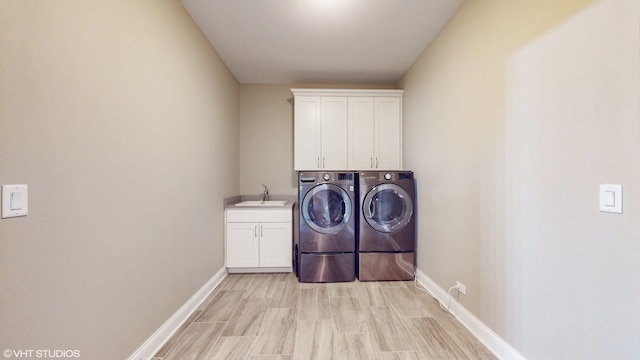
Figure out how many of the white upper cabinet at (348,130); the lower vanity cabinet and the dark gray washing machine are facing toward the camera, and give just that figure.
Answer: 3

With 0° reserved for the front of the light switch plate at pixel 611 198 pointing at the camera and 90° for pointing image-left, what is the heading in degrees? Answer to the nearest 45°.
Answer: approximately 45°

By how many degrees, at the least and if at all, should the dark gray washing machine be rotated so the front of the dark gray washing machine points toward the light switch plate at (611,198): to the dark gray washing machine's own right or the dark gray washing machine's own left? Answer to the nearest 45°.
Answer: approximately 45° to the dark gray washing machine's own left

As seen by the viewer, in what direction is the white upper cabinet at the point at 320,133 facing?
toward the camera

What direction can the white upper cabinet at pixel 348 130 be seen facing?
toward the camera

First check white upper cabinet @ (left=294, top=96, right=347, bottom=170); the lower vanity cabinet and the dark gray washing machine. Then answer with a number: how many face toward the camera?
3

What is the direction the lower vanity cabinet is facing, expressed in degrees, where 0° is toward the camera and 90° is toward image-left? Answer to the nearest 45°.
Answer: approximately 0°

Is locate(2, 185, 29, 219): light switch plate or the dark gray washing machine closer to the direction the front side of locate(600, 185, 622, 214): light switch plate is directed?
the light switch plate

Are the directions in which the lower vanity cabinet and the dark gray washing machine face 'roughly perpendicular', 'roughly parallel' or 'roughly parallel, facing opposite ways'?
roughly parallel

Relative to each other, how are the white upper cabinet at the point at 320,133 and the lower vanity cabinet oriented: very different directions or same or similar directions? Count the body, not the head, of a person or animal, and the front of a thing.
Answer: same or similar directions

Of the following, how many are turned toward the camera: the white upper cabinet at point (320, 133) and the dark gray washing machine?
2

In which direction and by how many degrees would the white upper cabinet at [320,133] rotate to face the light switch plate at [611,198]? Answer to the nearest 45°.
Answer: approximately 45° to its left

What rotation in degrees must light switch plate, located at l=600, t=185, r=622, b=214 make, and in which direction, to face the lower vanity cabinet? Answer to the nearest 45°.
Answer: approximately 45° to its right
